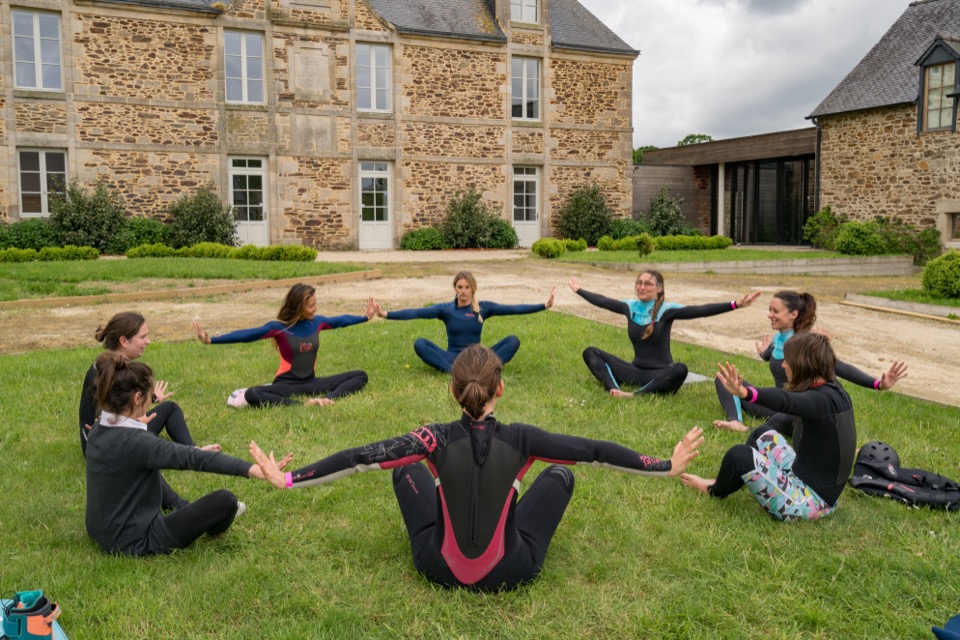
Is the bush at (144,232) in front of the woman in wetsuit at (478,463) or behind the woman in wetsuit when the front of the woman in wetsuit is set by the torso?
in front

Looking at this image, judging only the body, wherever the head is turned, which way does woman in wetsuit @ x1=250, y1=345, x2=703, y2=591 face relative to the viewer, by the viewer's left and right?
facing away from the viewer

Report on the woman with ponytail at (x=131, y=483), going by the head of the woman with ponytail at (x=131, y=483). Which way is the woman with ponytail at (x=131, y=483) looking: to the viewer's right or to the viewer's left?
to the viewer's right

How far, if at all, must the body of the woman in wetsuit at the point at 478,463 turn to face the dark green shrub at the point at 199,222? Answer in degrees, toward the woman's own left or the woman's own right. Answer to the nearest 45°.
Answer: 0° — they already face it

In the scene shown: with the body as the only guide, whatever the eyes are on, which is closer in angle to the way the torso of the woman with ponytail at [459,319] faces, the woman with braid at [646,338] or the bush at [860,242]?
the woman with braid

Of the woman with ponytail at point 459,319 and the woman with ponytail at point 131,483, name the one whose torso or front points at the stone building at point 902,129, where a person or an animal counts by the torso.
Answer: the woman with ponytail at point 131,483

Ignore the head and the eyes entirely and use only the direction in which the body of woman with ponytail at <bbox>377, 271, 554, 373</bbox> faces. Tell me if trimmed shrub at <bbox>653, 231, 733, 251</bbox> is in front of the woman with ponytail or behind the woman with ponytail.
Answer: behind

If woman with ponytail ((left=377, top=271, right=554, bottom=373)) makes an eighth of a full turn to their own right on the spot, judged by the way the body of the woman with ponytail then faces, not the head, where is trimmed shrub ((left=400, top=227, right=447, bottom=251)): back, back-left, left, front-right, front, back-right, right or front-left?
back-right

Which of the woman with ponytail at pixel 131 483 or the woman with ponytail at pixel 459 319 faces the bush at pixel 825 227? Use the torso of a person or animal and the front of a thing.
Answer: the woman with ponytail at pixel 131 483

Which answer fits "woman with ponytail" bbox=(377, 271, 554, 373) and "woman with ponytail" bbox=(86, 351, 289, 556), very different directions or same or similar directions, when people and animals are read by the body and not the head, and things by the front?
very different directions

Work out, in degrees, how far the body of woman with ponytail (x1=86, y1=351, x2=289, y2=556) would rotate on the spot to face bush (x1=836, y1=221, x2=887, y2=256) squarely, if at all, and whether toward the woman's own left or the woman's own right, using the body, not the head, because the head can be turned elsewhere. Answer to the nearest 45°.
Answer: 0° — they already face it

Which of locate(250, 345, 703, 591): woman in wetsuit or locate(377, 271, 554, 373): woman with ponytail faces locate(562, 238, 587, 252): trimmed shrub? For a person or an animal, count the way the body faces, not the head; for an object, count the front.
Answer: the woman in wetsuit

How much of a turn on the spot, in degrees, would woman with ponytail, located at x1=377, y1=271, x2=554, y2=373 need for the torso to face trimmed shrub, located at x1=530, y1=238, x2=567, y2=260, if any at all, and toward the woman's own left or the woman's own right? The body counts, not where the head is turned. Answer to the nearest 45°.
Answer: approximately 180°

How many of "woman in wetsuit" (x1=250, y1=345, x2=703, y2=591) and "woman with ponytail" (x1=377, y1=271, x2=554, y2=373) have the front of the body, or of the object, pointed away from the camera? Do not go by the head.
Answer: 1

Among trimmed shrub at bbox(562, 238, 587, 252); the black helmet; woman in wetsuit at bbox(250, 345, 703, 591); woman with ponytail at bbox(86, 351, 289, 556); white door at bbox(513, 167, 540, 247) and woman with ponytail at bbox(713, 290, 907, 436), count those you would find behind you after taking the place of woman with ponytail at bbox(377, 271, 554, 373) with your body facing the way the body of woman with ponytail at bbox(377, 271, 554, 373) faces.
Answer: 2

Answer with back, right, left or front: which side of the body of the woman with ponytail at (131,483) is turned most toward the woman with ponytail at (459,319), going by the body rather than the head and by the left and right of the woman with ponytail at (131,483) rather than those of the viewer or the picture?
front

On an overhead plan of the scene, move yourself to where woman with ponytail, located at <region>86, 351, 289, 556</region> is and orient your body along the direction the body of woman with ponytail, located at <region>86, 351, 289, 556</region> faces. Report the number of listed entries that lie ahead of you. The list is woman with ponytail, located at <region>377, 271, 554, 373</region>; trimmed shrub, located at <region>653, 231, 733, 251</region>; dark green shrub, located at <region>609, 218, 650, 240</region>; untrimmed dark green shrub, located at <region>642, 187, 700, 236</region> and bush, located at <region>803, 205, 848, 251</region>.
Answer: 5

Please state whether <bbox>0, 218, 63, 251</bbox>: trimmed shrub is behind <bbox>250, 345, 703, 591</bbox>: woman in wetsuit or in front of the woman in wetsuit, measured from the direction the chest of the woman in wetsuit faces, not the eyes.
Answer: in front

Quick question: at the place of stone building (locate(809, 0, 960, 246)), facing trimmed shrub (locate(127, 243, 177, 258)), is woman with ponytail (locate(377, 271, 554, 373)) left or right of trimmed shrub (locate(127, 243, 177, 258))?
left

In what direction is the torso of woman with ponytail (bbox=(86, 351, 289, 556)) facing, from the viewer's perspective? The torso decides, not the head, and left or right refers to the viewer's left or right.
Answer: facing away from the viewer and to the right of the viewer

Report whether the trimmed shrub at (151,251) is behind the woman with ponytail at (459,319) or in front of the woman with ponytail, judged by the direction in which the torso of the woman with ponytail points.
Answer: behind

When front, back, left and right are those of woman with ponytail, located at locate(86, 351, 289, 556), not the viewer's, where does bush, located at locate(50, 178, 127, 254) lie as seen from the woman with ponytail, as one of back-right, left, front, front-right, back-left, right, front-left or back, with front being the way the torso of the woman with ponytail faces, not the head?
front-left
